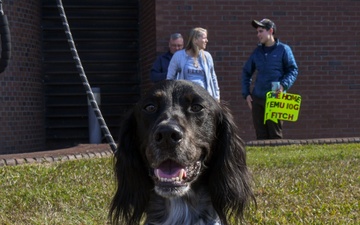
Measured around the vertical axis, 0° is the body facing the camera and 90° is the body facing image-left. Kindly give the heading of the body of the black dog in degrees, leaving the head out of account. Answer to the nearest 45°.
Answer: approximately 0°

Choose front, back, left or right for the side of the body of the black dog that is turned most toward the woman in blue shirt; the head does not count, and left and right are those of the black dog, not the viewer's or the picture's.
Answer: back

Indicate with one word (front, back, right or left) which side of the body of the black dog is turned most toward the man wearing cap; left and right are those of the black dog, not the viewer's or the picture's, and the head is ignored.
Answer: back
